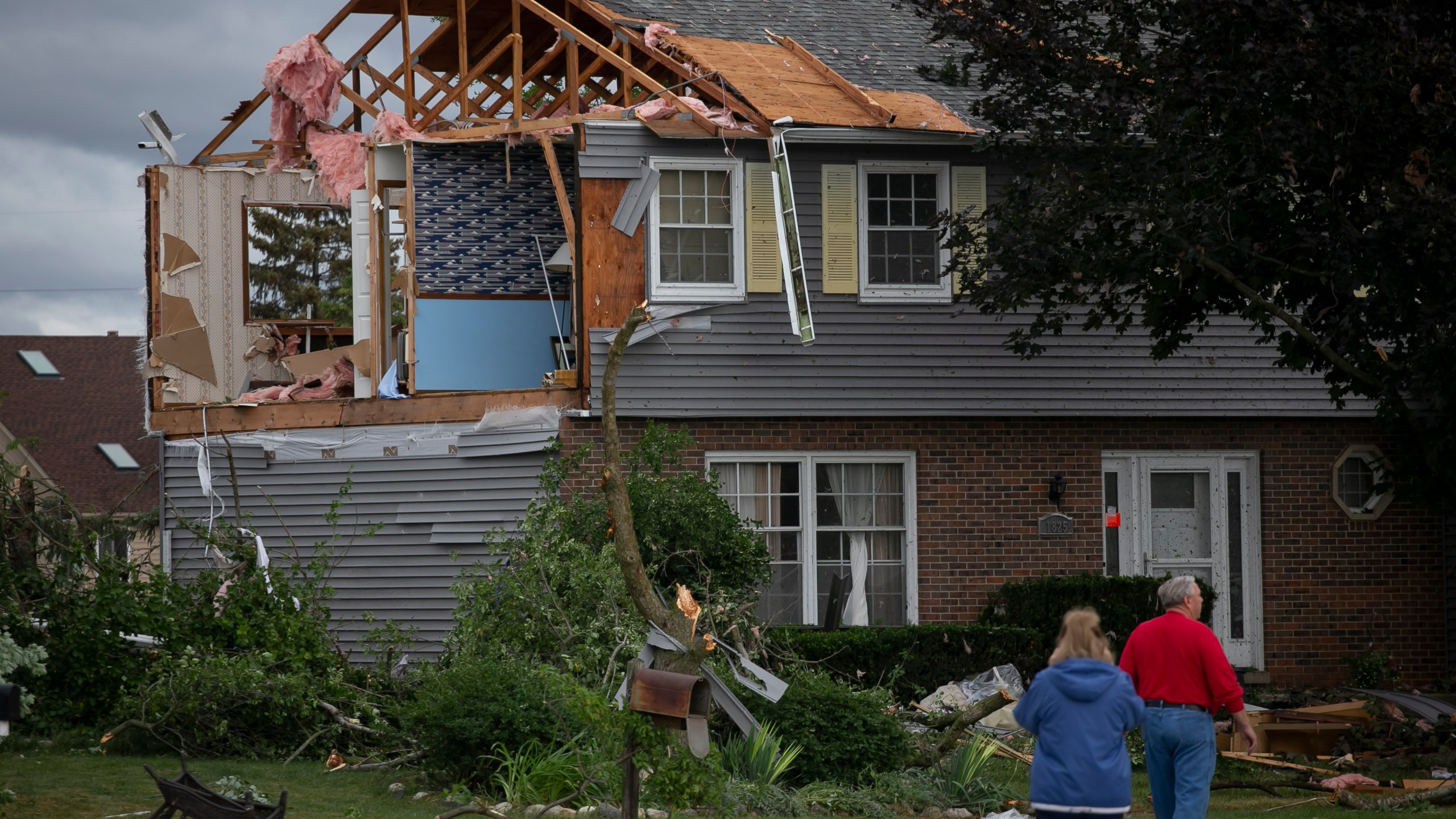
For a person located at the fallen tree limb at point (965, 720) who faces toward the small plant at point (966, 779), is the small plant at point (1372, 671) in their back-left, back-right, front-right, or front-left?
back-left

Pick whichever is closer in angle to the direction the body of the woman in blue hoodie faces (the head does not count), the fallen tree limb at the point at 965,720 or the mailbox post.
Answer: the fallen tree limb

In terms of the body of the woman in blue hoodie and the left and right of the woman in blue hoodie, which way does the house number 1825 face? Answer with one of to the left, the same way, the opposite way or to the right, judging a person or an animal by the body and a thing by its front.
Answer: the opposite way

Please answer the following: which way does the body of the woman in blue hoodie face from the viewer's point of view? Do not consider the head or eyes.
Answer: away from the camera

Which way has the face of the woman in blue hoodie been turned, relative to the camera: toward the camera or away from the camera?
away from the camera

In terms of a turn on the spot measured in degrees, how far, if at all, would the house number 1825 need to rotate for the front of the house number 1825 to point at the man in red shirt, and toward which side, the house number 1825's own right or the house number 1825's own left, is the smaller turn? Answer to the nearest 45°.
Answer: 0° — it already faces them

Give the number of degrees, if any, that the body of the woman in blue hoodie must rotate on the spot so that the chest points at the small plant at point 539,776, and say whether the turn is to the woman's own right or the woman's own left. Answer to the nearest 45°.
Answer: approximately 45° to the woman's own left
